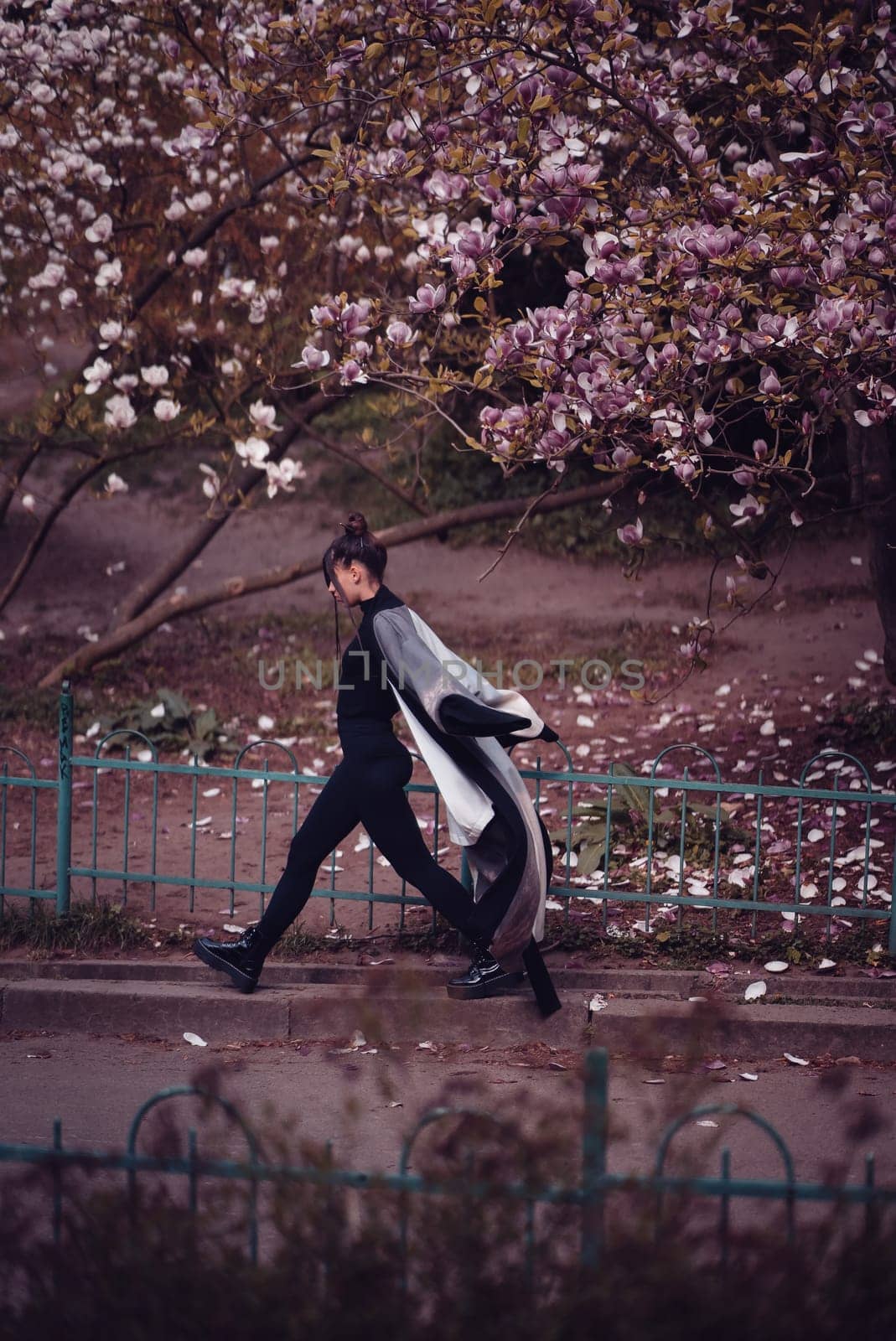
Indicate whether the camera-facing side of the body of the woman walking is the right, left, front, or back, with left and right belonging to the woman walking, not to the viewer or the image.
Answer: left

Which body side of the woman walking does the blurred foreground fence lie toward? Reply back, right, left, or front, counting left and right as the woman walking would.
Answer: left

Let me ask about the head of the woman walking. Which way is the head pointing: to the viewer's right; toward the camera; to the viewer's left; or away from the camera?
to the viewer's left
